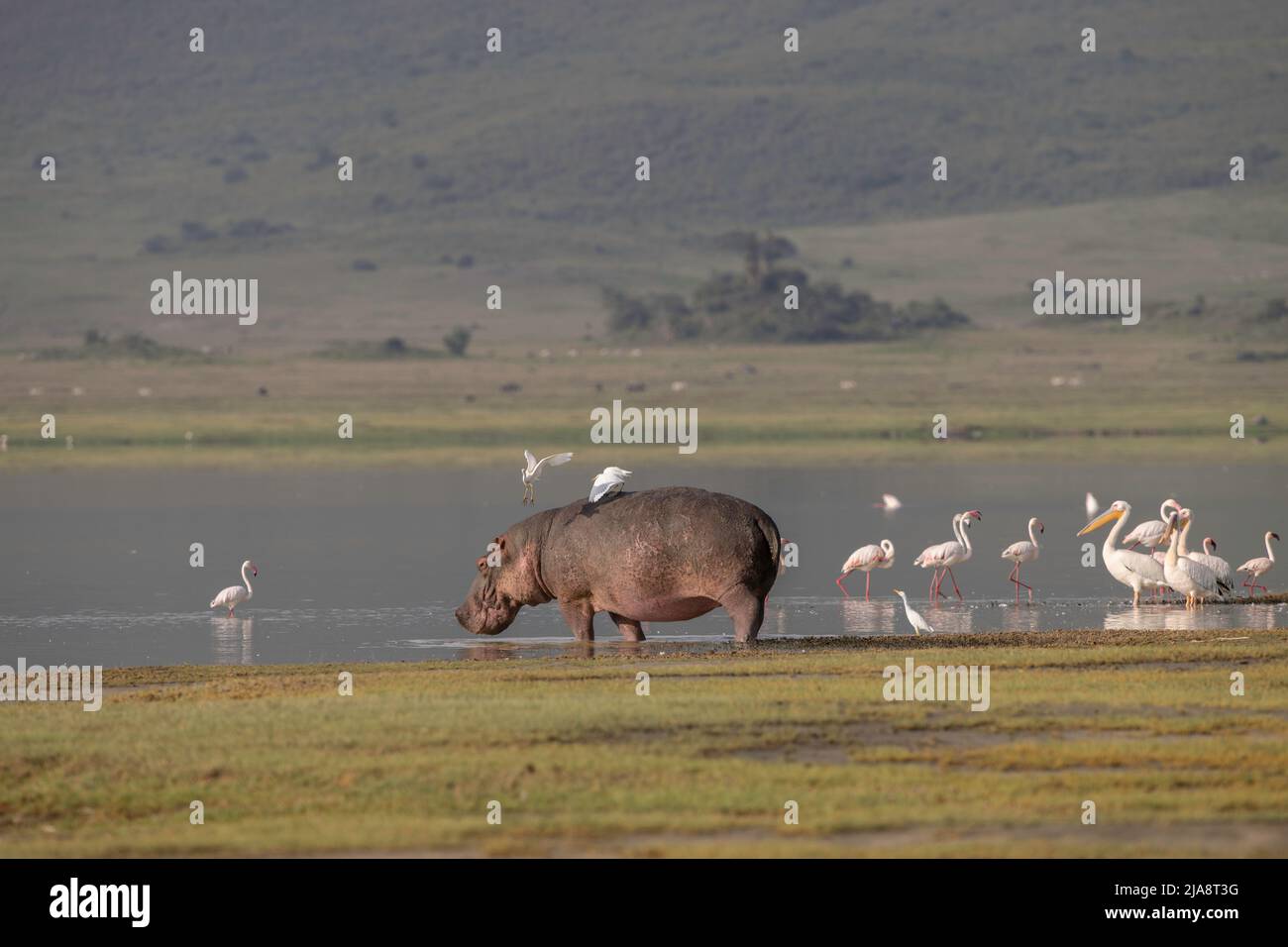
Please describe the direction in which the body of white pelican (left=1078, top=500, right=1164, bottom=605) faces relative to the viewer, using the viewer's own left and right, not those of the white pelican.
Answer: facing to the left of the viewer

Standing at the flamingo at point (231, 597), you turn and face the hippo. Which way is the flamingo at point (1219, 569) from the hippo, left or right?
left

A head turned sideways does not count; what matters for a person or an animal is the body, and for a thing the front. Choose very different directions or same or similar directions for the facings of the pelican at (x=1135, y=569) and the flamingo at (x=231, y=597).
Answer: very different directions

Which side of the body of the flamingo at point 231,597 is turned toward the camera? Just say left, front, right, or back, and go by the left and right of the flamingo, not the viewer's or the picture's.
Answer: right

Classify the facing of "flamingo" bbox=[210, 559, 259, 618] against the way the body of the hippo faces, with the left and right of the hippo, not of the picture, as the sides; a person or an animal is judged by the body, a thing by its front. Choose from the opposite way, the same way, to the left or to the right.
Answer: the opposite way

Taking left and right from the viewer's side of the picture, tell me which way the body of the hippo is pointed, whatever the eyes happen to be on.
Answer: facing to the left of the viewer

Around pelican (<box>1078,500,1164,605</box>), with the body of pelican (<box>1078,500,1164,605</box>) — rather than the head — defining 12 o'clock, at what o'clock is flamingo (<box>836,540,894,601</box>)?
flamingo (<box>836,540,894,601</box>) is roughly at 1 o'clock from pelican (<box>1078,500,1164,605</box>).
